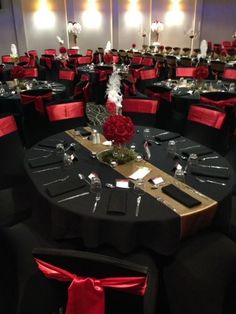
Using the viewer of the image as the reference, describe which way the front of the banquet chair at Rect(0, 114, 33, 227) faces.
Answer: facing the viewer and to the right of the viewer

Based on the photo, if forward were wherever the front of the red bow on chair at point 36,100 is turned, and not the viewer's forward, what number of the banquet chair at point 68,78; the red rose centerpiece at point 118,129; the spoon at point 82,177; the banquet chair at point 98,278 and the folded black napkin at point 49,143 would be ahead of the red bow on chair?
4

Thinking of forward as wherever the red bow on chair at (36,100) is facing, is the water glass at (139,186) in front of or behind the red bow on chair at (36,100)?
in front

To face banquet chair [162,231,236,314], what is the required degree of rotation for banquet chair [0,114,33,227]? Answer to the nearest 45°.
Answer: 0° — it already faces it

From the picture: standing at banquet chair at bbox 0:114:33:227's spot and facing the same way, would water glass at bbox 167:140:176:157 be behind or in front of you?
in front

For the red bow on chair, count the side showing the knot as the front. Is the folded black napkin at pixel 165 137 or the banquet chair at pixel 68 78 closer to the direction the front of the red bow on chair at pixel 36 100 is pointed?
the folded black napkin

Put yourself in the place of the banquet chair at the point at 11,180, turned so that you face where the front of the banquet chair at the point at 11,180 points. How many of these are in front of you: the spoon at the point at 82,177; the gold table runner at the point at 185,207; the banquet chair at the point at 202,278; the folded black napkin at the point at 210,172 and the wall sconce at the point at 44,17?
4

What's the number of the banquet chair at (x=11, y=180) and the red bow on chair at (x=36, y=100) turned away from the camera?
0

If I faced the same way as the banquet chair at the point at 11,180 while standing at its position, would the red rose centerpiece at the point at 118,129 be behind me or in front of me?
in front

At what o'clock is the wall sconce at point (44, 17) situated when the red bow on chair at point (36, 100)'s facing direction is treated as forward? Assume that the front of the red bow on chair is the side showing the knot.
The wall sconce is roughly at 6 o'clock from the red bow on chair.

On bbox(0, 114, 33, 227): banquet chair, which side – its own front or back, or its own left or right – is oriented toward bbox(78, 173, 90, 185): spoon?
front

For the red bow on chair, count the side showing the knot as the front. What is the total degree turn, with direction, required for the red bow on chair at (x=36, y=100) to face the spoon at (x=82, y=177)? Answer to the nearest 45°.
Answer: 0° — it already faces it
